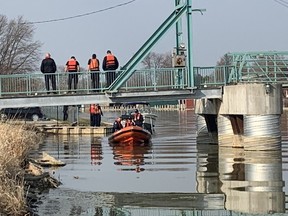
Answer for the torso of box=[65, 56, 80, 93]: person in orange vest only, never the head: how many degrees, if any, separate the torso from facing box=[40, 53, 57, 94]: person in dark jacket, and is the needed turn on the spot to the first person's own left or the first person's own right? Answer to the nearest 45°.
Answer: approximately 90° to the first person's own left

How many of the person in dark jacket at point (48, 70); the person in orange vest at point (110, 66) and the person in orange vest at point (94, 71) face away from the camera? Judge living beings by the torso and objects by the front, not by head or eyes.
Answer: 3

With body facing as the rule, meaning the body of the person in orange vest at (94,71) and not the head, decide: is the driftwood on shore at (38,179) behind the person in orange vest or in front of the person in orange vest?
behind

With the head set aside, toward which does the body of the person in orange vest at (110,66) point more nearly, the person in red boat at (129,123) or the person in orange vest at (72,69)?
the person in red boat

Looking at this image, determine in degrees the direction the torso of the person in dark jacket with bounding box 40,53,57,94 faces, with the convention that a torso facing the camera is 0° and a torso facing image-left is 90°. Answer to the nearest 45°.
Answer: approximately 180°

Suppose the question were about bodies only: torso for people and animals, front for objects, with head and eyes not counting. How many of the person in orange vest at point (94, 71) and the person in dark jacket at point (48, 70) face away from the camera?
2

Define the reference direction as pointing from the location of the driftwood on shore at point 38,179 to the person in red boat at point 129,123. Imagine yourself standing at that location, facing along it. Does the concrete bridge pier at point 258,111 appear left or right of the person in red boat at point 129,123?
right

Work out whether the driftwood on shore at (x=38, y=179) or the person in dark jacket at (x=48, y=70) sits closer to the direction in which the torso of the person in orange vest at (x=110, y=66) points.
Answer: the person in dark jacket
